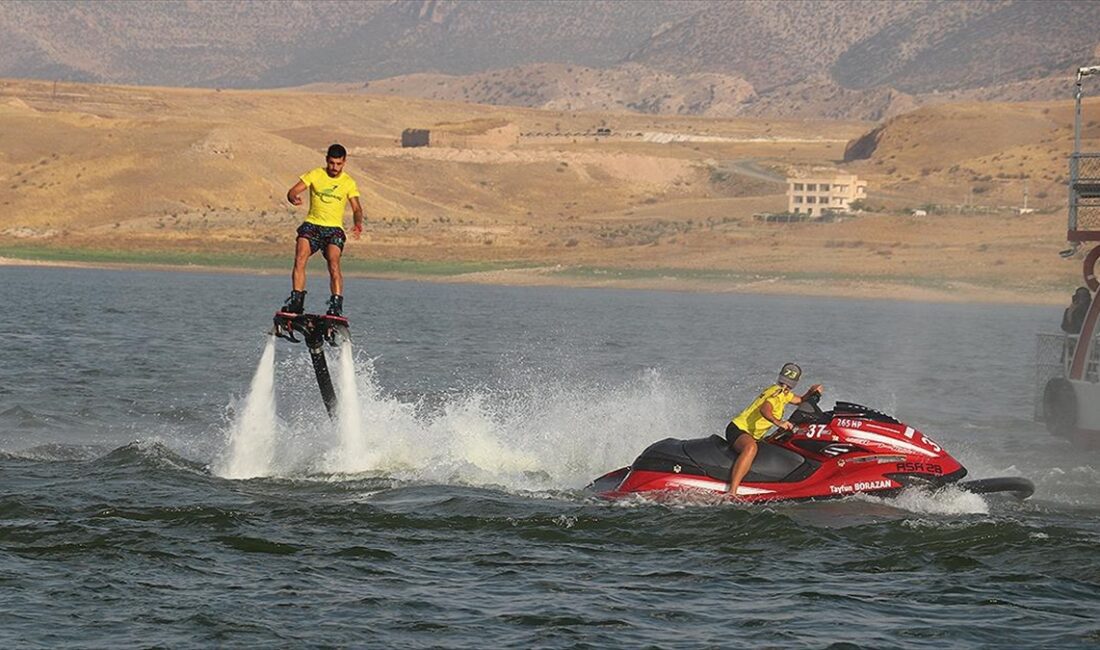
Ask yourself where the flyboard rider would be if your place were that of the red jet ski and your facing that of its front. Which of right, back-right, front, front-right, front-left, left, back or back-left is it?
back

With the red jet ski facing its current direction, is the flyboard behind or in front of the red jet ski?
behind

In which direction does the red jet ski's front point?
to the viewer's right

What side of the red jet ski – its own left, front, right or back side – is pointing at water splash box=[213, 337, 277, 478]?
back

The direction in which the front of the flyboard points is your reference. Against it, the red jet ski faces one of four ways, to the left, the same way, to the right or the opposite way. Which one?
to the left

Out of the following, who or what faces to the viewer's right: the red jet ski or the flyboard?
the red jet ski

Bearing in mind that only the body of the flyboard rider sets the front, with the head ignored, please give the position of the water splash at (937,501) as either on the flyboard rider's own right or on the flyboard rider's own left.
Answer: on the flyboard rider's own left

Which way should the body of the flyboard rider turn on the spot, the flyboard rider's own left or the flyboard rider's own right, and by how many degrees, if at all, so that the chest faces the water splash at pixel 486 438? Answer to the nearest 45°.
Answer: approximately 135° to the flyboard rider's own left

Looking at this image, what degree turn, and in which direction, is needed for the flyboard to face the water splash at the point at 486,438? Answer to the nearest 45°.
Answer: approximately 135° to its left

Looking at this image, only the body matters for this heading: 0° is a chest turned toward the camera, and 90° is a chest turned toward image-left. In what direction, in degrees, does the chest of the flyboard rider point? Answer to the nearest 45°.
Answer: approximately 0°

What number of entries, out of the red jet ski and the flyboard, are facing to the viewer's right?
1

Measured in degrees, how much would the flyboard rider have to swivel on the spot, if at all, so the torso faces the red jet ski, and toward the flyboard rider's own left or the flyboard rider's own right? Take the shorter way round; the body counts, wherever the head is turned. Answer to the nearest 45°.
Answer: approximately 90° to the flyboard rider's own left
